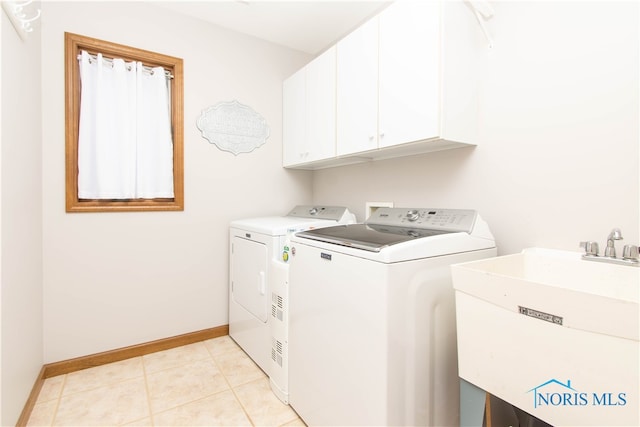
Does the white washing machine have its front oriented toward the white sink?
no

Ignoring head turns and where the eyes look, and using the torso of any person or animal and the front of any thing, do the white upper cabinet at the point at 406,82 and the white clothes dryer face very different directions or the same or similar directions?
same or similar directions

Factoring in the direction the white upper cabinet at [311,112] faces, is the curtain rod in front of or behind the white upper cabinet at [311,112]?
in front

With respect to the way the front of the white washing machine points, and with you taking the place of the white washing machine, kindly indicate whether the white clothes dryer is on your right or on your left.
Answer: on your right

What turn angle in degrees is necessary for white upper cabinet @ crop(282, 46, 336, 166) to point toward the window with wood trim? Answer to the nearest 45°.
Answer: approximately 45° to its right

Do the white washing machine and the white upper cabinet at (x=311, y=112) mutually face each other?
no

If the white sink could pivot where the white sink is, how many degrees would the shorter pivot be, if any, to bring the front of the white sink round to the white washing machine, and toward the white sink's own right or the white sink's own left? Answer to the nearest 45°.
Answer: approximately 45° to the white sink's own right

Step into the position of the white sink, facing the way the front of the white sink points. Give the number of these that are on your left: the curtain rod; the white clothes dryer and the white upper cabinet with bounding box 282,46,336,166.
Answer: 0

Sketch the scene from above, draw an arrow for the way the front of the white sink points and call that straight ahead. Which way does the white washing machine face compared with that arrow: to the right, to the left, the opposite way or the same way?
the same way

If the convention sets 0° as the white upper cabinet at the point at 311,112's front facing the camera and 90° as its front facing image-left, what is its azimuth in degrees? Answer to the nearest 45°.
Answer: approximately 45°

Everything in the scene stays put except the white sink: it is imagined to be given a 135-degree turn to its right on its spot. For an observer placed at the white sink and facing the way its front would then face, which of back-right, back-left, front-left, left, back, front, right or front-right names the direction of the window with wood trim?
left

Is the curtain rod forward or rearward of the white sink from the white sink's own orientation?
forward

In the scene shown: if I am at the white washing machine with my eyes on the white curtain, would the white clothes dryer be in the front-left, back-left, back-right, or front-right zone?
front-right

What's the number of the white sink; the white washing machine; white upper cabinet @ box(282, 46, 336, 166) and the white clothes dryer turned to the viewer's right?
0

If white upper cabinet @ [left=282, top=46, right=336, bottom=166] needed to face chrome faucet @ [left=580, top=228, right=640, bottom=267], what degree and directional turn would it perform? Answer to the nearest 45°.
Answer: approximately 90° to its left

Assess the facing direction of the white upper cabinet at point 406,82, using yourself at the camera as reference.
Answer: facing the viewer and to the left of the viewer

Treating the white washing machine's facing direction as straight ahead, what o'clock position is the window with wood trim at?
The window with wood trim is roughly at 2 o'clock from the white washing machine.

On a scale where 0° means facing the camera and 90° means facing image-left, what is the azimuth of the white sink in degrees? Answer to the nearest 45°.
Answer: approximately 45°
